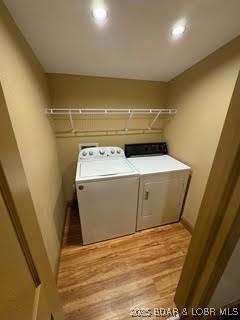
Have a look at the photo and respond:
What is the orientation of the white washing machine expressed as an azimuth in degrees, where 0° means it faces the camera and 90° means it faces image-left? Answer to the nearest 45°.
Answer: approximately 0°

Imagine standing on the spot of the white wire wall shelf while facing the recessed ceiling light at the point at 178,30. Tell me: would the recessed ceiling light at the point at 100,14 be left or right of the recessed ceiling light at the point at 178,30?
right
